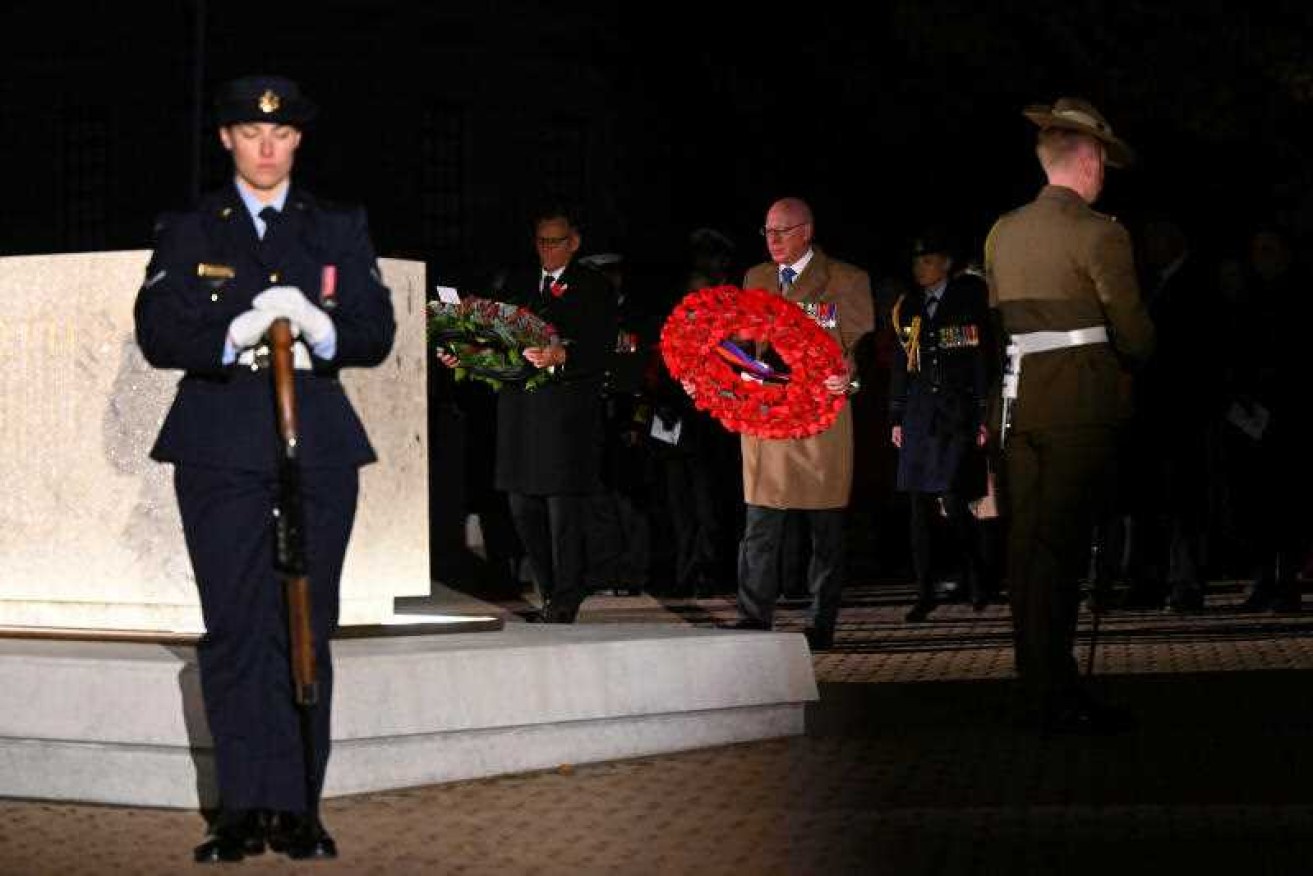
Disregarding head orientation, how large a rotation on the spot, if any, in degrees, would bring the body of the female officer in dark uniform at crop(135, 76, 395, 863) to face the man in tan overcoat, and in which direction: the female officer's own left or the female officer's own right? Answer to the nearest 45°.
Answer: approximately 135° to the female officer's own left

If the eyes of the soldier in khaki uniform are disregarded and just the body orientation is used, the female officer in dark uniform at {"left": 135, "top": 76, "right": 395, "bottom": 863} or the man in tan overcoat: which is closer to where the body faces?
the man in tan overcoat

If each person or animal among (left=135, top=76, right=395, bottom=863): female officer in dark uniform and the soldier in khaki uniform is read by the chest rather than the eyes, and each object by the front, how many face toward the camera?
1

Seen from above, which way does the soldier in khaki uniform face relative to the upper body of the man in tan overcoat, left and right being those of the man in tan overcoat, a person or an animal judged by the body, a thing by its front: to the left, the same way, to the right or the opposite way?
the opposite way

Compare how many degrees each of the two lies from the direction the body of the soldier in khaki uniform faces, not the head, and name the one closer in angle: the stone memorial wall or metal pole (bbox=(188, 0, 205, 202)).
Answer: the metal pole

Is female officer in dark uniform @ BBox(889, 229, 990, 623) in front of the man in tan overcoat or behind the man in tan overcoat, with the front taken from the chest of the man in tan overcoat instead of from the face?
behind
